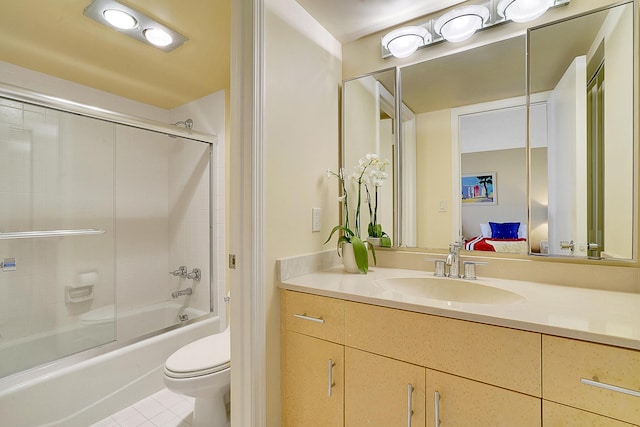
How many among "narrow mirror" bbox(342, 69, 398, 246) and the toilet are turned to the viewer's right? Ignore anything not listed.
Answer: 0

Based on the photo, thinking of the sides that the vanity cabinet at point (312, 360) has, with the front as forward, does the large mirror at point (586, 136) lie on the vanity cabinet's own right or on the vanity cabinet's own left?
on the vanity cabinet's own left

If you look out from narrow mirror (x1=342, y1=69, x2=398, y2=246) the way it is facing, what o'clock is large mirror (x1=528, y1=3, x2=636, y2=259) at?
large mirror (x1=528, y1=3, x2=636, y2=259) is roughly at 8 o'clock from narrow mirror (x1=342, y1=69, x2=398, y2=246).

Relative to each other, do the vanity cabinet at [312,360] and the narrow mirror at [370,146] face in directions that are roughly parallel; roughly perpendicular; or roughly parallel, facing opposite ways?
roughly parallel

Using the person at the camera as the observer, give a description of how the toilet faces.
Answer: facing the viewer and to the left of the viewer

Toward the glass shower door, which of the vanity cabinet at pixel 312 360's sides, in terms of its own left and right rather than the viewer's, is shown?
right

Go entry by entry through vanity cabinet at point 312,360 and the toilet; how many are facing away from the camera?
0

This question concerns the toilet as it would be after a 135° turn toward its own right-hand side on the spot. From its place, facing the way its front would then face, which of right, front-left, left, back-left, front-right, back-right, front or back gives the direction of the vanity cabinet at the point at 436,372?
back-right

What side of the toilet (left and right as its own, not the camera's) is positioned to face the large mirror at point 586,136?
left
